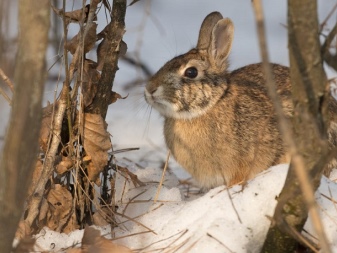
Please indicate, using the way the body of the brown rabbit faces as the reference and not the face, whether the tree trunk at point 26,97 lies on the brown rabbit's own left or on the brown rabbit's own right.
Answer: on the brown rabbit's own left

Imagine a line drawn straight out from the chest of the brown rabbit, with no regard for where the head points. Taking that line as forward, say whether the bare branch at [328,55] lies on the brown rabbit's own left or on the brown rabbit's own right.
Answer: on the brown rabbit's own left

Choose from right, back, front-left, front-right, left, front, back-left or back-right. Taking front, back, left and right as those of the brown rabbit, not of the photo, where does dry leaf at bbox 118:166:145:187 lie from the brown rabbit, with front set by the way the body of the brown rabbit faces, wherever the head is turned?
front-left

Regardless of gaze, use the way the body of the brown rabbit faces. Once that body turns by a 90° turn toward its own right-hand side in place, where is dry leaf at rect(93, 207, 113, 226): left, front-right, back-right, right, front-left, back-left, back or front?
back-left

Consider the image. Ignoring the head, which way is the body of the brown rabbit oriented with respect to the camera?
to the viewer's left

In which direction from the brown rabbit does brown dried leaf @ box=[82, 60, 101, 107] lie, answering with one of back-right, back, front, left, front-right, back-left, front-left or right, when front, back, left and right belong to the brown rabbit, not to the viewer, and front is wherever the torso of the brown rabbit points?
front-left
